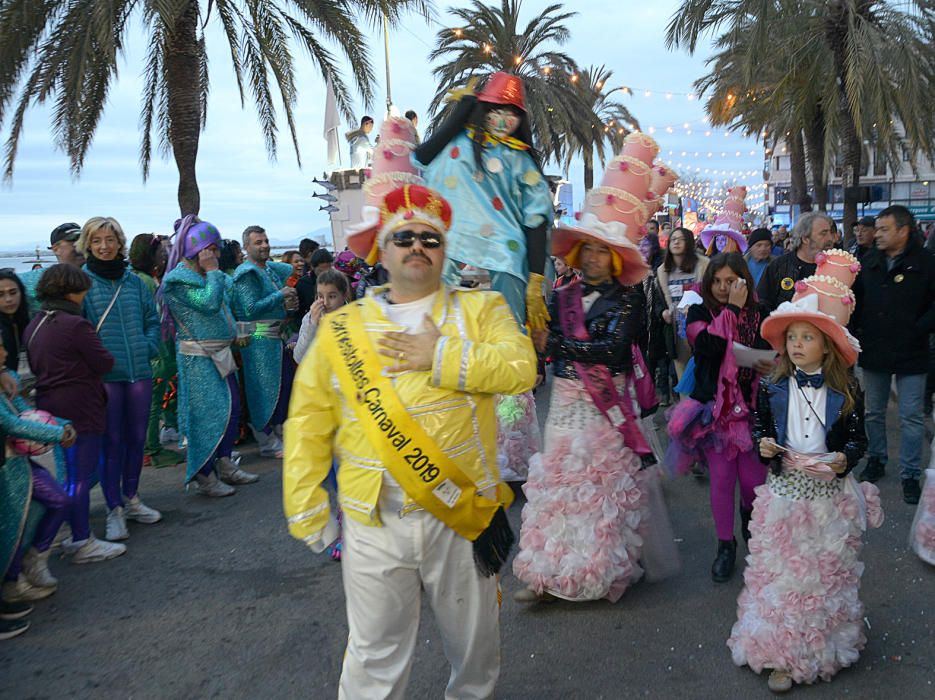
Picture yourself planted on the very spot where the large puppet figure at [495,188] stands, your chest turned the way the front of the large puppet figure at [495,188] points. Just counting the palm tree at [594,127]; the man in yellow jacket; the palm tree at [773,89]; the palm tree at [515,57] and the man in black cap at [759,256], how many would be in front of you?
1

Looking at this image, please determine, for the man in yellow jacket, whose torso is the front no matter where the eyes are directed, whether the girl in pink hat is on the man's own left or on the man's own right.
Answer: on the man's own left

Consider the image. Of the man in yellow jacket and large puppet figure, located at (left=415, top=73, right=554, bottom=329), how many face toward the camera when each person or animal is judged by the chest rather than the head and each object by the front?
2

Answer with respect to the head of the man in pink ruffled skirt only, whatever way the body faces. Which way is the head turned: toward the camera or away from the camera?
toward the camera

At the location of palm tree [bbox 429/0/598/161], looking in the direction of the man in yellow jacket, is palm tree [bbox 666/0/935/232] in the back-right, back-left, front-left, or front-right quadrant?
front-left

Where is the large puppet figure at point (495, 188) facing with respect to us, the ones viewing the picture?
facing the viewer

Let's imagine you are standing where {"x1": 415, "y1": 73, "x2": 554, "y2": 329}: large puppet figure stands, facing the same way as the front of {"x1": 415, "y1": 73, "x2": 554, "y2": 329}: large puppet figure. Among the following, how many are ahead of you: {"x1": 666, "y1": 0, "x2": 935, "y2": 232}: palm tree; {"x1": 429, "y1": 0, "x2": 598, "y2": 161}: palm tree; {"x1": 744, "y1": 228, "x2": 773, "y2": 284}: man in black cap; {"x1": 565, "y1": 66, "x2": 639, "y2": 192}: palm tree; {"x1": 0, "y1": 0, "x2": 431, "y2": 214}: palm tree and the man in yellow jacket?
1

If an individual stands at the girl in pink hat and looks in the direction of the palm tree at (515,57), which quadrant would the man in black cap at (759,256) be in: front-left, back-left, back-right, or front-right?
front-right

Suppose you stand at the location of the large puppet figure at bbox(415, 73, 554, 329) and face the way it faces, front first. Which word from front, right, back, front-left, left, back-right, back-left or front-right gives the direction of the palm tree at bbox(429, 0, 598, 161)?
back

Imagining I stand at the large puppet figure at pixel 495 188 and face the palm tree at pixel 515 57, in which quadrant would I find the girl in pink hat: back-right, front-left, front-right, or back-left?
back-right

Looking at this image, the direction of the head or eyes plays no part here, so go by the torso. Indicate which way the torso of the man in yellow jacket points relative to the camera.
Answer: toward the camera

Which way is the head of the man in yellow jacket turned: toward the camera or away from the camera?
toward the camera

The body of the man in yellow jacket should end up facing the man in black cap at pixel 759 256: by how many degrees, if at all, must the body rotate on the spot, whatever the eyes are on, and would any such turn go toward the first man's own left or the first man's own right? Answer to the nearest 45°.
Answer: approximately 135° to the first man's own left

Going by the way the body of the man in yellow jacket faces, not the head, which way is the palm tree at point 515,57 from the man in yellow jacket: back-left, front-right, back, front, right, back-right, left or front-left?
back

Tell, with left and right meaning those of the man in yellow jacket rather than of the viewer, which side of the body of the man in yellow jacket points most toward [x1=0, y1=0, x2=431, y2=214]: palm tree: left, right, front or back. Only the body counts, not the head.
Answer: back

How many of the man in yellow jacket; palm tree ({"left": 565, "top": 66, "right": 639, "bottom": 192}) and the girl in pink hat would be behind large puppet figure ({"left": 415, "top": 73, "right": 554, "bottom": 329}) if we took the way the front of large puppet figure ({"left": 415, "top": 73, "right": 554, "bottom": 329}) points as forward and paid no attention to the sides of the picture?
1

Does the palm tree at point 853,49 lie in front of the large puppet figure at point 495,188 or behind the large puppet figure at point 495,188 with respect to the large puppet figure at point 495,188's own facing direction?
behind

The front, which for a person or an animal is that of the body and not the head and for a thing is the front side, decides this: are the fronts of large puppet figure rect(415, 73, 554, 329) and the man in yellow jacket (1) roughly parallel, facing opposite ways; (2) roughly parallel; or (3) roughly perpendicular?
roughly parallel
